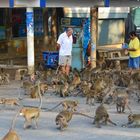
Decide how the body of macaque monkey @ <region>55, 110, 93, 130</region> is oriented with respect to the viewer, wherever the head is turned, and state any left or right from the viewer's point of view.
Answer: facing the viewer and to the left of the viewer

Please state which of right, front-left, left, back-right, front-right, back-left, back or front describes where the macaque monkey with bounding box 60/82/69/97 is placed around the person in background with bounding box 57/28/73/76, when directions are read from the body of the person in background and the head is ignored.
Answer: front-right

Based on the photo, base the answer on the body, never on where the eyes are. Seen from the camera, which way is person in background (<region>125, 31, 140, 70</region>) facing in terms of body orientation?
to the viewer's left

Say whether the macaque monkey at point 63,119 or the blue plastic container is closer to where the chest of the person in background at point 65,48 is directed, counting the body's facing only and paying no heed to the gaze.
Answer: the macaque monkey

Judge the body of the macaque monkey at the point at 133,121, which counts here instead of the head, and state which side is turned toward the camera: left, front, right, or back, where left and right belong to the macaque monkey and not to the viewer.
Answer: left

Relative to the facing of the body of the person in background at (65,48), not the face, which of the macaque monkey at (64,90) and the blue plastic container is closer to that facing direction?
the macaque monkey

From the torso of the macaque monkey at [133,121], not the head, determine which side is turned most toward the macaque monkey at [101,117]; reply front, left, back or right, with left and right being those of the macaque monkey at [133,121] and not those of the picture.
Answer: front

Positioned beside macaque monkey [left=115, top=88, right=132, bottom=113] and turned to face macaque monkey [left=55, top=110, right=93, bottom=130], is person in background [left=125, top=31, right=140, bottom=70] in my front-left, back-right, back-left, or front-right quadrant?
back-right

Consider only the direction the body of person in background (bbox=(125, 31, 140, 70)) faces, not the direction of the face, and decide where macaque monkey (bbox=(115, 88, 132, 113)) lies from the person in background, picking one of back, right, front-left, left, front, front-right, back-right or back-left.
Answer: left

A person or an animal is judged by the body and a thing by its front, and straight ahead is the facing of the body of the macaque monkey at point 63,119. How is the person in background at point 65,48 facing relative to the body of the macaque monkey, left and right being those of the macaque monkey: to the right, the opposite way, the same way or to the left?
to the left
